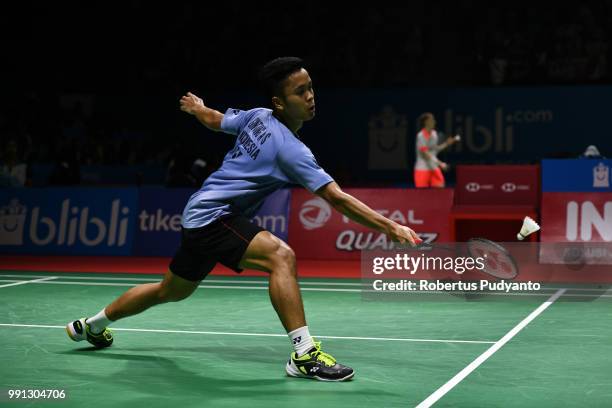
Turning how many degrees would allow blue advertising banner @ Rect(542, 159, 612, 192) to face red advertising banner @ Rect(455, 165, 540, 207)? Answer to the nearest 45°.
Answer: approximately 90° to its right

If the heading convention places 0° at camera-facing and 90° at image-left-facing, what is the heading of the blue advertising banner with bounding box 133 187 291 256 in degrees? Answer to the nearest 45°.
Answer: approximately 0°

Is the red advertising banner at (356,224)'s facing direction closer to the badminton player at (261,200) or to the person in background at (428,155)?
the badminton player

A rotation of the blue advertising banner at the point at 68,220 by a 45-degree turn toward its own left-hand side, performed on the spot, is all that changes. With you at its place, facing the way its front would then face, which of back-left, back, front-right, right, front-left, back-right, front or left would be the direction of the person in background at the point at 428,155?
front-left

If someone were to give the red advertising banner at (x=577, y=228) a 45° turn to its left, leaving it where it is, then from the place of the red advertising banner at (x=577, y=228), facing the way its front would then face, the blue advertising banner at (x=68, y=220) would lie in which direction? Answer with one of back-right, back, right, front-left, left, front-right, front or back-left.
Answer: back-right

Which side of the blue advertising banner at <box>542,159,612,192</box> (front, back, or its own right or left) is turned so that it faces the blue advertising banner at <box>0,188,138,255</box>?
right

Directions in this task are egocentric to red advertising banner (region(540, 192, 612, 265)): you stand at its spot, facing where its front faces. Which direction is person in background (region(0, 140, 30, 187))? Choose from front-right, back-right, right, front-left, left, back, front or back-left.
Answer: right

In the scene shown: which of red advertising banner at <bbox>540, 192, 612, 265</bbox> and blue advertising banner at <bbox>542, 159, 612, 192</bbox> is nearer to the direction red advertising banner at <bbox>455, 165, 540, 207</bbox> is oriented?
the red advertising banner

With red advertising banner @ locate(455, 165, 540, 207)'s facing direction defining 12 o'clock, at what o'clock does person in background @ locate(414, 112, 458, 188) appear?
The person in background is roughly at 5 o'clock from the red advertising banner.

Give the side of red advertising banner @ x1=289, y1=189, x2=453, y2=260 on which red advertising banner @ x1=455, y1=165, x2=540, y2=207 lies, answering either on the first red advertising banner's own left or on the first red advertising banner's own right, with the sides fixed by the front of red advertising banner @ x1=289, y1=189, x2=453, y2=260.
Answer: on the first red advertising banner's own left

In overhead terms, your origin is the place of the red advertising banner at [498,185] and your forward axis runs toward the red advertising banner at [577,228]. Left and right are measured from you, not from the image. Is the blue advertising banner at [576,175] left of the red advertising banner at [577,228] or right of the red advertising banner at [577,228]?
left
